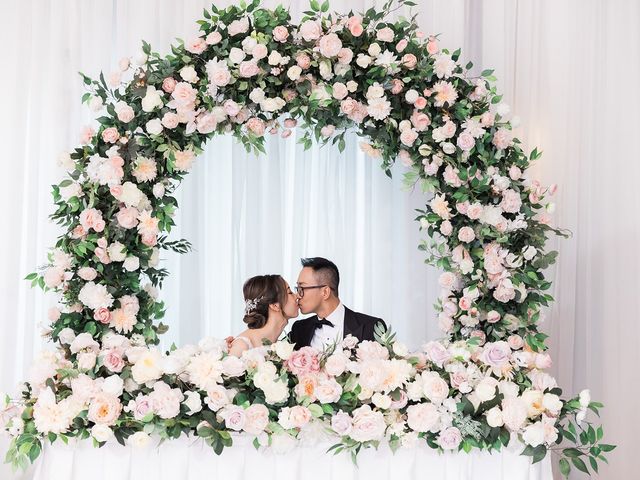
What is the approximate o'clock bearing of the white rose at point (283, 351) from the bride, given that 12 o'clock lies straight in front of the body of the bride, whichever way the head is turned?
The white rose is roughly at 3 o'clock from the bride.

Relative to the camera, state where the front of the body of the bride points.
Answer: to the viewer's right

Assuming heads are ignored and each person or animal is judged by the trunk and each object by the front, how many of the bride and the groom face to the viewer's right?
1

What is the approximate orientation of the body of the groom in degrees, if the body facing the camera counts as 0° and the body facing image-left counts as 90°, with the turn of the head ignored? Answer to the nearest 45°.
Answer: approximately 45°

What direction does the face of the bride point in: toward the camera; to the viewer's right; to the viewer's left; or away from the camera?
to the viewer's right

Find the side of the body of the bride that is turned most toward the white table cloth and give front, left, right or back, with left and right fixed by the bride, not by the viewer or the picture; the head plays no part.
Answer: right
